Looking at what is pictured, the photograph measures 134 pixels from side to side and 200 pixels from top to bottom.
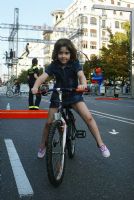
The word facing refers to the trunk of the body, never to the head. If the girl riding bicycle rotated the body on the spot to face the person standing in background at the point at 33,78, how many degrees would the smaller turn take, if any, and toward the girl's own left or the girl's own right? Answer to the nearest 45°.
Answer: approximately 180°

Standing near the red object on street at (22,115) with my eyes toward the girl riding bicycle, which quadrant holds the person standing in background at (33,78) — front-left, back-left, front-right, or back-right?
back-left

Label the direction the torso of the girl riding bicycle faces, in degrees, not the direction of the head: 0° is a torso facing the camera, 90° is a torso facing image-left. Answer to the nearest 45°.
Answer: approximately 0°

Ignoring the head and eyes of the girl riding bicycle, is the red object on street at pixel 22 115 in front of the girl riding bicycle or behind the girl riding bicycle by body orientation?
behind

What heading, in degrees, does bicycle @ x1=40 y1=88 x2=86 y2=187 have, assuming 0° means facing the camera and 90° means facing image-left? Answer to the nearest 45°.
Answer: approximately 0°

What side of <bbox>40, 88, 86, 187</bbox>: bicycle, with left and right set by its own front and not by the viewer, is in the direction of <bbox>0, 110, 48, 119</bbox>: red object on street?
back

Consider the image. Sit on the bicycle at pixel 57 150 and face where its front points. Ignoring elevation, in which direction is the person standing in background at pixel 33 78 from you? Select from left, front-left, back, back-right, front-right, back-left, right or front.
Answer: back
